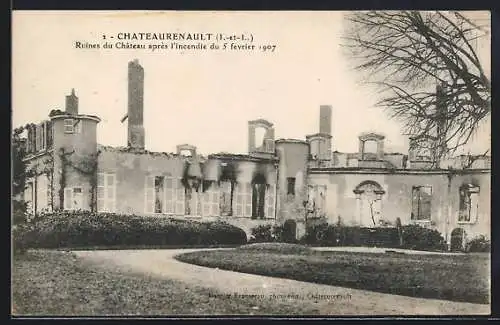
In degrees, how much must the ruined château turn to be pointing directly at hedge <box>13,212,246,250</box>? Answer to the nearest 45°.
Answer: approximately 90° to its right

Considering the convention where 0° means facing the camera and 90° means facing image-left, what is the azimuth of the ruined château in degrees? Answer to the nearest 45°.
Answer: approximately 0°

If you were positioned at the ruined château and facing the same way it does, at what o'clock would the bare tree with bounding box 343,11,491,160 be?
The bare tree is roughly at 9 o'clock from the ruined château.

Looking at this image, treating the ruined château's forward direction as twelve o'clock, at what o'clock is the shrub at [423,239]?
The shrub is roughly at 9 o'clock from the ruined château.

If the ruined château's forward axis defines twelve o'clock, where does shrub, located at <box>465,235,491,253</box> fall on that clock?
The shrub is roughly at 9 o'clock from the ruined château.
